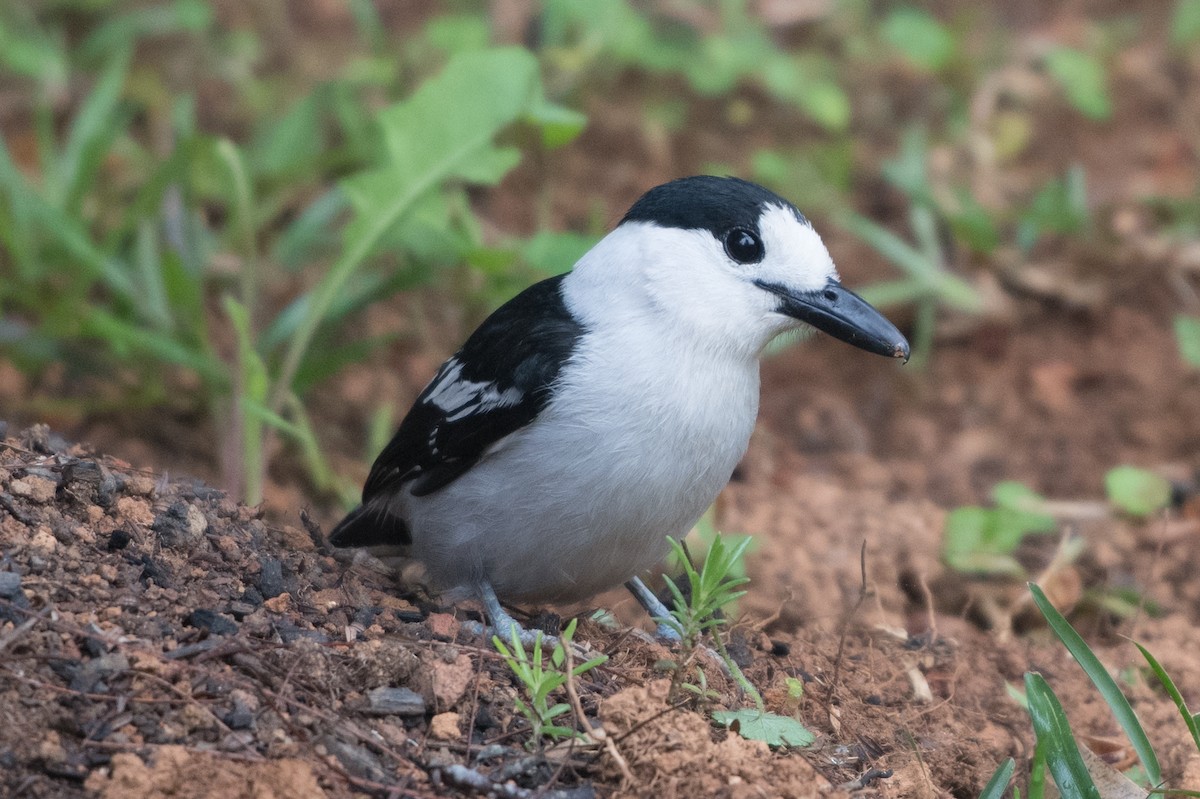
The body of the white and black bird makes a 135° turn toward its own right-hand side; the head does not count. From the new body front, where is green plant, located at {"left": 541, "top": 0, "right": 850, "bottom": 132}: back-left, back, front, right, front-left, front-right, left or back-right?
right

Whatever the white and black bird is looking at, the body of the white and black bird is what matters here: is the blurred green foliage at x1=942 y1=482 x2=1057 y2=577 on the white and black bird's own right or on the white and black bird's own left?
on the white and black bird's own left

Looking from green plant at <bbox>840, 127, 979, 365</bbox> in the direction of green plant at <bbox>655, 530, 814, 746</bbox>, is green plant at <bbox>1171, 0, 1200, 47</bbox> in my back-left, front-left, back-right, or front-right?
back-left

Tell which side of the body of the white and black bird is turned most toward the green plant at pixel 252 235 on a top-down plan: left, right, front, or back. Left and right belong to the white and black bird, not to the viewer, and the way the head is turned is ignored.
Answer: back

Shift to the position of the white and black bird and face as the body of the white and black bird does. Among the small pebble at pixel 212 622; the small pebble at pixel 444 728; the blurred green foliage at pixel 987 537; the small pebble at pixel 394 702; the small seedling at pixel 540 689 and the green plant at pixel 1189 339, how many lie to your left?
2

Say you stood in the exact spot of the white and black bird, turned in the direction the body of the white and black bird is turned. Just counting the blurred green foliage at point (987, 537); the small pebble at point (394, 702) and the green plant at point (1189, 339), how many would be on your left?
2

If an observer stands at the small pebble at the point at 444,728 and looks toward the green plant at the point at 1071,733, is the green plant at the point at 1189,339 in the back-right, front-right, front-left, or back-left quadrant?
front-left

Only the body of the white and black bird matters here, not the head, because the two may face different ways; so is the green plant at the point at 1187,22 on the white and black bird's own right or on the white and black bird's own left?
on the white and black bird's own left

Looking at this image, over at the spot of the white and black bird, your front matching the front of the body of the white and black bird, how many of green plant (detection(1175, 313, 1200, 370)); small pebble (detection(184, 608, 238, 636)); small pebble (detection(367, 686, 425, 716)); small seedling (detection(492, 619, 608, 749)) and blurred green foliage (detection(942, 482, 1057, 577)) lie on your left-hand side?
2

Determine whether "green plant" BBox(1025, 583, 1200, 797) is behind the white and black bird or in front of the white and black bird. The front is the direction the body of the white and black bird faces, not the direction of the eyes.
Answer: in front
